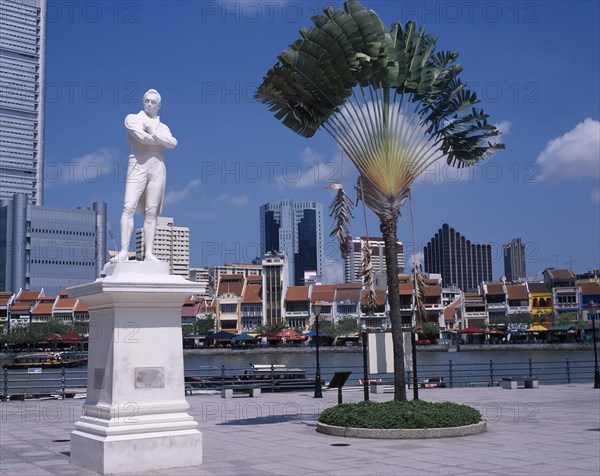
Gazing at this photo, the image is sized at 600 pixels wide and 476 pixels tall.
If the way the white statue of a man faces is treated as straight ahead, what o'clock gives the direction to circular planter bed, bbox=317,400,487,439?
The circular planter bed is roughly at 8 o'clock from the white statue of a man.

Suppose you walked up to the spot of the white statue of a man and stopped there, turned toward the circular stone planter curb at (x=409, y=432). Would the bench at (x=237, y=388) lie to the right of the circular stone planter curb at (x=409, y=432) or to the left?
left

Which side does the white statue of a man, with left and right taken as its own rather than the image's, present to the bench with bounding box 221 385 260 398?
back

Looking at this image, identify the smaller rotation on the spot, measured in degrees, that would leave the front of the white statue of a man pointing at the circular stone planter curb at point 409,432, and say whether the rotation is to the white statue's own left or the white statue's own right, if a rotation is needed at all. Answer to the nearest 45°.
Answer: approximately 90° to the white statue's own left

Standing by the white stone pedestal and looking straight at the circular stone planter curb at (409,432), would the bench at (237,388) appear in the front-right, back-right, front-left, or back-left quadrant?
front-left

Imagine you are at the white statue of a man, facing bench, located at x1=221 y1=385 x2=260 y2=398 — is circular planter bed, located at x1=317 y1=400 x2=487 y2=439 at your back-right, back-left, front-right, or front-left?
front-right

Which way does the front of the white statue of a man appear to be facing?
toward the camera

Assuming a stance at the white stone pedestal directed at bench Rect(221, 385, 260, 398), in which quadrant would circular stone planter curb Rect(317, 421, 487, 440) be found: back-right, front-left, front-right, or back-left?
front-right
